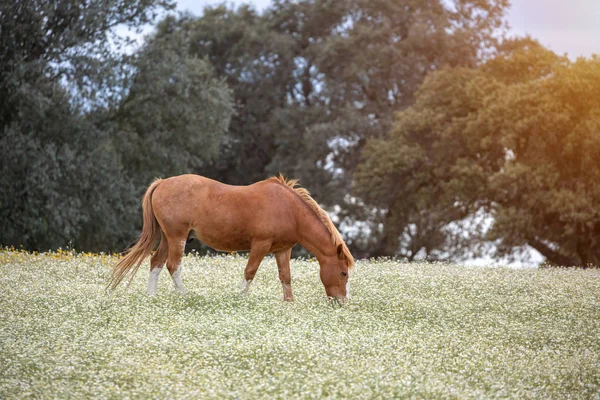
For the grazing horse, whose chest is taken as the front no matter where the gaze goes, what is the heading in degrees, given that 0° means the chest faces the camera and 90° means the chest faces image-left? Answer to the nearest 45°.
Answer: approximately 270°

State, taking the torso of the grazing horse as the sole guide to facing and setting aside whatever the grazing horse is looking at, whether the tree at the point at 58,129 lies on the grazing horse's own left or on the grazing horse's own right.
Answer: on the grazing horse's own left

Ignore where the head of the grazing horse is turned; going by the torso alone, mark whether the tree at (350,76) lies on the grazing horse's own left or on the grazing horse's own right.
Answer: on the grazing horse's own left

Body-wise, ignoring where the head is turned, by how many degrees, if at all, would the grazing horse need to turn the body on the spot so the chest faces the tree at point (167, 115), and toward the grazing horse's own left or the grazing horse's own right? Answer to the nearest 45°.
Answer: approximately 90° to the grazing horse's own left

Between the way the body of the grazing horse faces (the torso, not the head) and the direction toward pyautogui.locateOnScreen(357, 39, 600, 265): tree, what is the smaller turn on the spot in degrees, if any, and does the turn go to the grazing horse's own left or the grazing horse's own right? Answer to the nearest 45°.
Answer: approximately 45° to the grazing horse's own left
